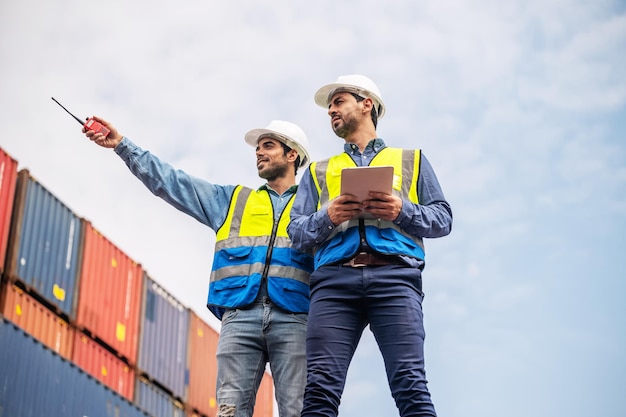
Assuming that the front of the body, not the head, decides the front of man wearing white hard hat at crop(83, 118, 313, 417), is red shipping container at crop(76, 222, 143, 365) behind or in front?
behind

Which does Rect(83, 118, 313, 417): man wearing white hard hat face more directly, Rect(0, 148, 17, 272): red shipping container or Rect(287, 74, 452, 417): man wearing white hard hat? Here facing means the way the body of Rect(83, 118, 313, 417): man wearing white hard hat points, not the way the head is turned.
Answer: the man wearing white hard hat

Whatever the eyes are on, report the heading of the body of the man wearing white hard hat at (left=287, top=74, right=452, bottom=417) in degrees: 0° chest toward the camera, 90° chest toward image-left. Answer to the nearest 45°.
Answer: approximately 0°

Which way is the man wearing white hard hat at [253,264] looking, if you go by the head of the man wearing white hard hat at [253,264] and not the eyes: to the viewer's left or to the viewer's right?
to the viewer's left

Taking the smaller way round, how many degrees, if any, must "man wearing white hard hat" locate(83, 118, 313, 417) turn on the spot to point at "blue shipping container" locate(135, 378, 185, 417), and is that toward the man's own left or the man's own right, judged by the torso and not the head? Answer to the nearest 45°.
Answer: approximately 180°

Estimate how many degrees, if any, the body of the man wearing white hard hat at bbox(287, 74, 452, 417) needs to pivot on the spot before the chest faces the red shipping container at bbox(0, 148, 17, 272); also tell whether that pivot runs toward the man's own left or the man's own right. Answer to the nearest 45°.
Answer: approximately 135° to the man's own right

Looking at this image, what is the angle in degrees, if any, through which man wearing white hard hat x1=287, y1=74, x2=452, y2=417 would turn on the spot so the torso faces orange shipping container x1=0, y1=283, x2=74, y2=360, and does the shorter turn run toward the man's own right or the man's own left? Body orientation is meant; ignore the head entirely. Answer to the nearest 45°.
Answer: approximately 135° to the man's own right

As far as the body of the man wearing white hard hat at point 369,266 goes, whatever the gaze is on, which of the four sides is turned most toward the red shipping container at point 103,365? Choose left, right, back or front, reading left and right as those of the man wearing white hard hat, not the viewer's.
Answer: back

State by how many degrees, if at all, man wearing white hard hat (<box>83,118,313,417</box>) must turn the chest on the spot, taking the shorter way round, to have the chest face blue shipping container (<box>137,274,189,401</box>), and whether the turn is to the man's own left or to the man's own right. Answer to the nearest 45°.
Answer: approximately 180°

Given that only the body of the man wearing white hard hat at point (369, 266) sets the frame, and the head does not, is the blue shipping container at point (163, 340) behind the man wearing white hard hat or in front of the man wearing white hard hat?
behind
